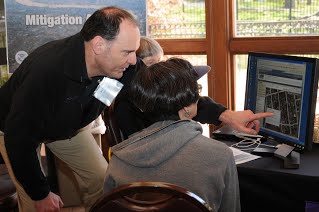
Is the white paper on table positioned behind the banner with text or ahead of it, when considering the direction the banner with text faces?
ahead

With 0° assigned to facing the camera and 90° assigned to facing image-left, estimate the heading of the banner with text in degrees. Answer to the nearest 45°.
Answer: approximately 0°

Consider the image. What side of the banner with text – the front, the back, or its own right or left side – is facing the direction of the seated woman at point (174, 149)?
front

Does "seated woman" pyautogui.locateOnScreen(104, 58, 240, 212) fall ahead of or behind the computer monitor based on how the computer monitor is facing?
ahead

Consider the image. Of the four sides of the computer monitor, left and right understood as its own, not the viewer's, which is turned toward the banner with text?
right

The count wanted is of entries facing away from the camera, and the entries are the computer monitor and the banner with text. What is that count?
0

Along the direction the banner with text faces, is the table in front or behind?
in front

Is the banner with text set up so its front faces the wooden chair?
yes

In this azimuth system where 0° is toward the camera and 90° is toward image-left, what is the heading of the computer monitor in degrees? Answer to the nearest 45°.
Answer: approximately 45°

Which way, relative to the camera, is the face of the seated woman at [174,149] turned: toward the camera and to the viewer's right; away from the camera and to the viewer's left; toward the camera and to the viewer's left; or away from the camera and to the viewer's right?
away from the camera and to the viewer's right
